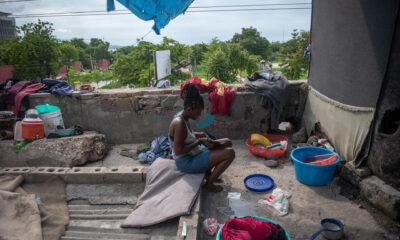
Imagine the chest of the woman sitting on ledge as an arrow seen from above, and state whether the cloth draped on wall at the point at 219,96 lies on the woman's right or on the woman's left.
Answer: on the woman's left

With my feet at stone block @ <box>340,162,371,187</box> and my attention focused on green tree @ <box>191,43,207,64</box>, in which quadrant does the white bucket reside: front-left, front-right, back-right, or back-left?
front-left

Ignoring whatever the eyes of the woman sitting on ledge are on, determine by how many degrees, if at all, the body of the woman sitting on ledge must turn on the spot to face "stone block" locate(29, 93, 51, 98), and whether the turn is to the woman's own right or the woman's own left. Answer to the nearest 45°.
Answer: approximately 135° to the woman's own left

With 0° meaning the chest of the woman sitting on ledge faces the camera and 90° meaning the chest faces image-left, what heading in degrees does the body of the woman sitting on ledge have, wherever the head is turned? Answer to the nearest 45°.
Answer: approximately 270°

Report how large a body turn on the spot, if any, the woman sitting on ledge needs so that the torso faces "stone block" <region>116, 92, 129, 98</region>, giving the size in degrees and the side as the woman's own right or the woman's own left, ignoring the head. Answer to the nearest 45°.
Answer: approximately 135° to the woman's own left

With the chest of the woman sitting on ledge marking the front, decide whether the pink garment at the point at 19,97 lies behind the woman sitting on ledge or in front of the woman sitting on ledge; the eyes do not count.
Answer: behind

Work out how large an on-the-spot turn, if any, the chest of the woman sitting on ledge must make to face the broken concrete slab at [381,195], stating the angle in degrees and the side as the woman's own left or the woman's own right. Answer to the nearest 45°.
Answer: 0° — they already face it

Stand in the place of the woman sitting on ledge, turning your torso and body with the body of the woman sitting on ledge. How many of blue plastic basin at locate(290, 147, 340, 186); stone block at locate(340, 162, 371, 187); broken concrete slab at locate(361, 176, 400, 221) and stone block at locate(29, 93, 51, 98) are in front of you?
3

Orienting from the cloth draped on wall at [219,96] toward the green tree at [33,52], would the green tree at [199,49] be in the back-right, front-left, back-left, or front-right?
front-right

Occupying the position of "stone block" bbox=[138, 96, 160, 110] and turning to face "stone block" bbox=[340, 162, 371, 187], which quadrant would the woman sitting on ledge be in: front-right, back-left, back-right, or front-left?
front-right

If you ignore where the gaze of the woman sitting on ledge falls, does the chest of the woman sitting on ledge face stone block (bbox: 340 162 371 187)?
yes

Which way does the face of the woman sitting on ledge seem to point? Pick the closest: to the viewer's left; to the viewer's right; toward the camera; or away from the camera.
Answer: to the viewer's right

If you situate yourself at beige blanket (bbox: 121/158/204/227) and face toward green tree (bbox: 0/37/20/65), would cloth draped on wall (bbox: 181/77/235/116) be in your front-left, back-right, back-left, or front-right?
front-right
